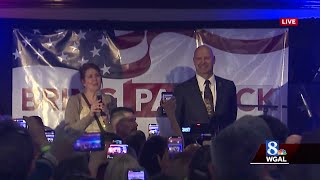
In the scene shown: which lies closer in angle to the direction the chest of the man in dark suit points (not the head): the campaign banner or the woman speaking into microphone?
the woman speaking into microphone

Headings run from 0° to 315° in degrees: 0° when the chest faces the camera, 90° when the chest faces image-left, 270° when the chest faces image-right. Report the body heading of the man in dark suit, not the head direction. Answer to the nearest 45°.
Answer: approximately 0°

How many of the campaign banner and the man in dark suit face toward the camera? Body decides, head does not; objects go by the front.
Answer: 2
